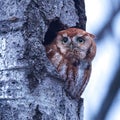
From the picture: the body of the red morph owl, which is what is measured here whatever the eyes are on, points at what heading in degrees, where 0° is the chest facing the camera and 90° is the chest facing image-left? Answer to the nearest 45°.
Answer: approximately 0°
